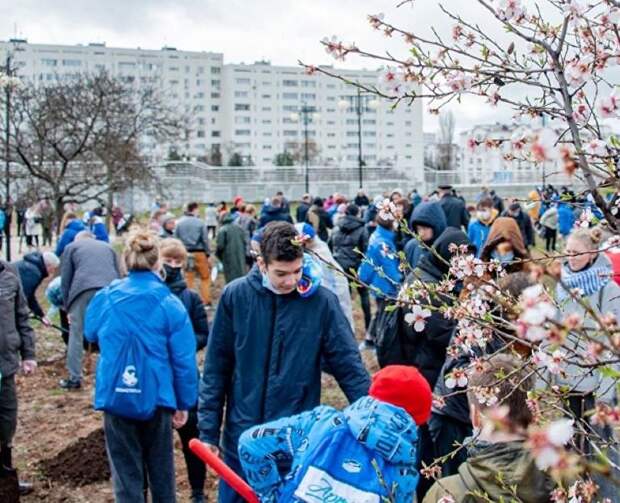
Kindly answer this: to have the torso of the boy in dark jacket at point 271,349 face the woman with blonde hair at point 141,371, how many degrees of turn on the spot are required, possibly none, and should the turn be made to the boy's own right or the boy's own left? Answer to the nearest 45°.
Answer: approximately 135° to the boy's own right

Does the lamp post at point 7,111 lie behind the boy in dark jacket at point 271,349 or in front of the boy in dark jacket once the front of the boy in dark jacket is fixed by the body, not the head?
behind

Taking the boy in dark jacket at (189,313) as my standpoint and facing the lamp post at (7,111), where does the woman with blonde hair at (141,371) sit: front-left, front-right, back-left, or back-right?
back-left

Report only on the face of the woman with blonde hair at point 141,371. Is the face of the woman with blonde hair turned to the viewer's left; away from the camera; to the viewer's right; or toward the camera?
away from the camera

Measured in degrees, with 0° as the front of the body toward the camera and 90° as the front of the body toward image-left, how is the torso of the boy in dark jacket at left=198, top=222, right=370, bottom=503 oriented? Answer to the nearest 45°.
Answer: approximately 0°

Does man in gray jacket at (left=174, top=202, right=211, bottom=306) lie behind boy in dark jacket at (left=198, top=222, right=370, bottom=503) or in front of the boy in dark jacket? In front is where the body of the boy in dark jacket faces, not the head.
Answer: behind

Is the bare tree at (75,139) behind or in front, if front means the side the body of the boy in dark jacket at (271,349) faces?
behind
